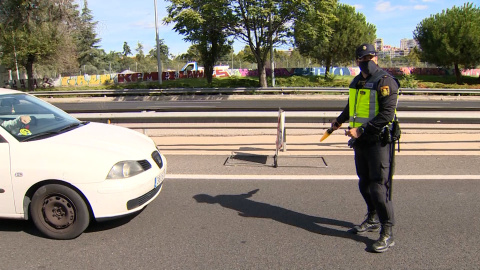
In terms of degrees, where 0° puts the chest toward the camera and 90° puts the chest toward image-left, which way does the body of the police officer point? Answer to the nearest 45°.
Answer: approximately 45°

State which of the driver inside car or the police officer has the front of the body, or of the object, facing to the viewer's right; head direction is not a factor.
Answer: the driver inside car

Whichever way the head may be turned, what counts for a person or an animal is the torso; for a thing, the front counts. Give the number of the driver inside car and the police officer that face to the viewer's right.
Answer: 1

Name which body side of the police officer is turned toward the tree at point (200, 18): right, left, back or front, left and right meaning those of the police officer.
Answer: right

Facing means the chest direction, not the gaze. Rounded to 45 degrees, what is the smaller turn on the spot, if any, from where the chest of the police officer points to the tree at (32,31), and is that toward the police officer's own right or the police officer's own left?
approximately 90° to the police officer's own right

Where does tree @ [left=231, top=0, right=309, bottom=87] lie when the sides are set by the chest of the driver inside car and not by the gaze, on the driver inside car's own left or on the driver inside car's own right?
on the driver inside car's own left

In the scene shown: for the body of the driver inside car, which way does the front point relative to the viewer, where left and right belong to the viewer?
facing to the right of the viewer

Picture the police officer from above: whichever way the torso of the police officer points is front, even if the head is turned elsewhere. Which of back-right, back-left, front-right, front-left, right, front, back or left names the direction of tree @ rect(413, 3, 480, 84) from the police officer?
back-right
